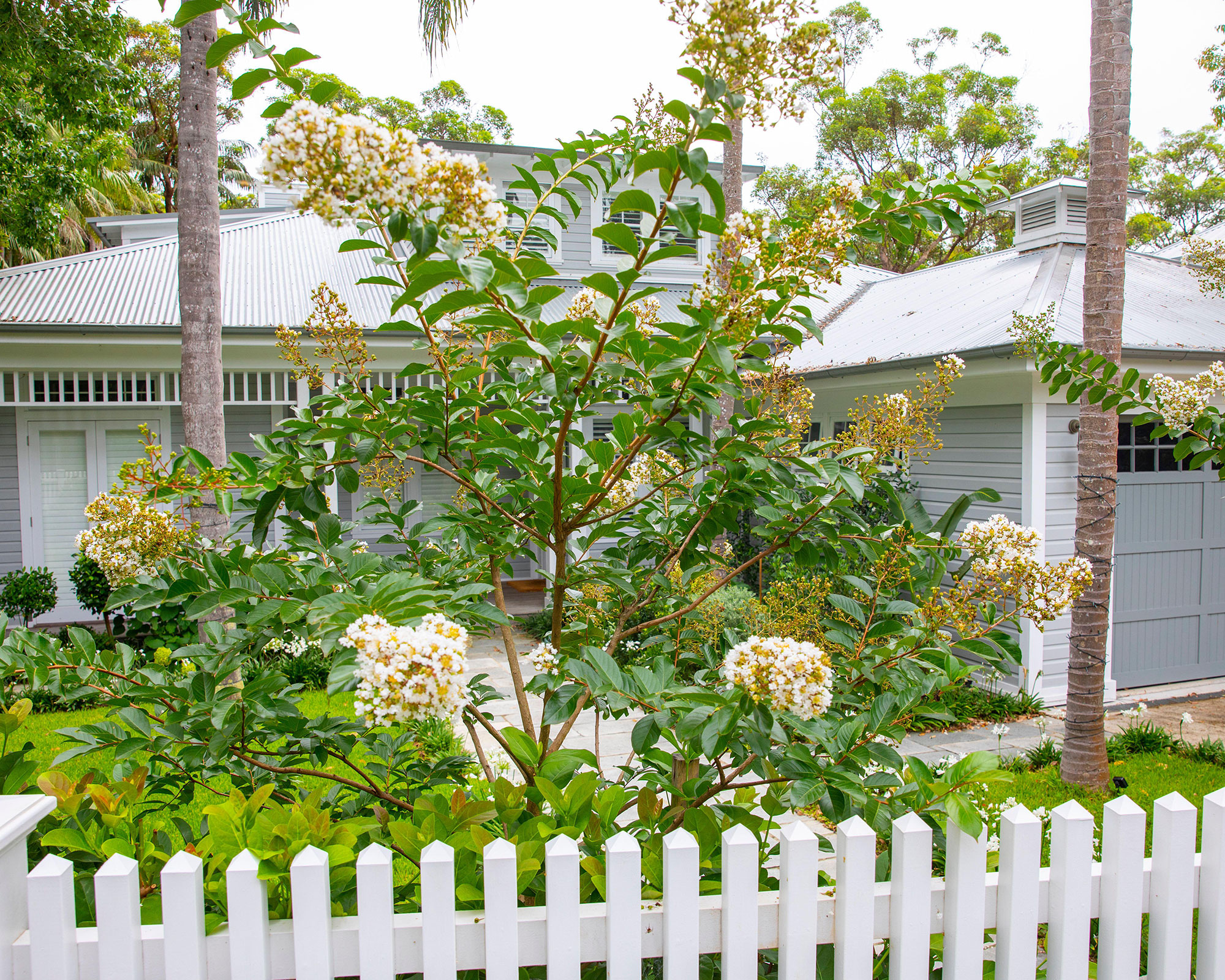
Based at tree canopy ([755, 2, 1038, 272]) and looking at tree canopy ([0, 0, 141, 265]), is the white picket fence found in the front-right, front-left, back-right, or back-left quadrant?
front-left

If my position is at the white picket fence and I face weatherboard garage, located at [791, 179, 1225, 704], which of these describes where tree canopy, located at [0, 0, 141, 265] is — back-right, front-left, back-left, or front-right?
front-left

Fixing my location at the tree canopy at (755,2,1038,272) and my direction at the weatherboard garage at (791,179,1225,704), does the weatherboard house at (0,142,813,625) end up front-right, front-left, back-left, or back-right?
front-right

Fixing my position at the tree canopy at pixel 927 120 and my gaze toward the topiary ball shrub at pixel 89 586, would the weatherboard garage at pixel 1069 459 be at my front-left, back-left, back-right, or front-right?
front-left

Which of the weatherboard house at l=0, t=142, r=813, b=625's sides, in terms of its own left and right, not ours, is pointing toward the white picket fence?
front

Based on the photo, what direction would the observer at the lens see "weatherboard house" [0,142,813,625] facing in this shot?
facing the viewer

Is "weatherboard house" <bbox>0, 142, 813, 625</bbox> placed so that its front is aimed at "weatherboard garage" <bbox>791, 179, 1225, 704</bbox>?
no

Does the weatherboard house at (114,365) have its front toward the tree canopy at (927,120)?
no
